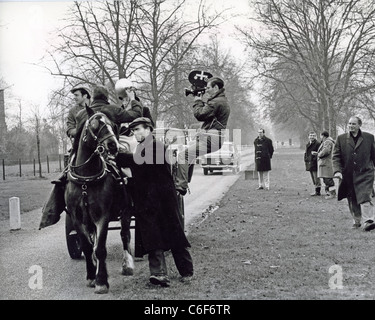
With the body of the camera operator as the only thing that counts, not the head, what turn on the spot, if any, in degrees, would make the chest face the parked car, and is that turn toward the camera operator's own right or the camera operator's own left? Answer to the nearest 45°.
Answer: approximately 90° to the camera operator's own right

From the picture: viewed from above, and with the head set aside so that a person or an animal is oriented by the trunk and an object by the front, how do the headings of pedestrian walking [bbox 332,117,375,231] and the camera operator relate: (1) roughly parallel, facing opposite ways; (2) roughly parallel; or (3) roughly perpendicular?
roughly perpendicular

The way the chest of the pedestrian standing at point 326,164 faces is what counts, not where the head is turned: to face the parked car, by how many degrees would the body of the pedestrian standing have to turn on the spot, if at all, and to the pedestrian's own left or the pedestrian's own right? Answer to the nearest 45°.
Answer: approximately 45° to the pedestrian's own right

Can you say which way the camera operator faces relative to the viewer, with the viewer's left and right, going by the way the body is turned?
facing to the left of the viewer

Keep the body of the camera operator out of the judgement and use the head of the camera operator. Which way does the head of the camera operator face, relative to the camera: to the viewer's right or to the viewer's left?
to the viewer's left

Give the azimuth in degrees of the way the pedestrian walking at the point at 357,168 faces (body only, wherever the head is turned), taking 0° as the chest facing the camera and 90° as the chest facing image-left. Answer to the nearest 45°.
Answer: approximately 0°

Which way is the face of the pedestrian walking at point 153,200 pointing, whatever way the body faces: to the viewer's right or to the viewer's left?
to the viewer's left

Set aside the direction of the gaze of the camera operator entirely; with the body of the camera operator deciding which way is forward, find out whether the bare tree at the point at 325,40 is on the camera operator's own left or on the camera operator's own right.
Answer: on the camera operator's own right
